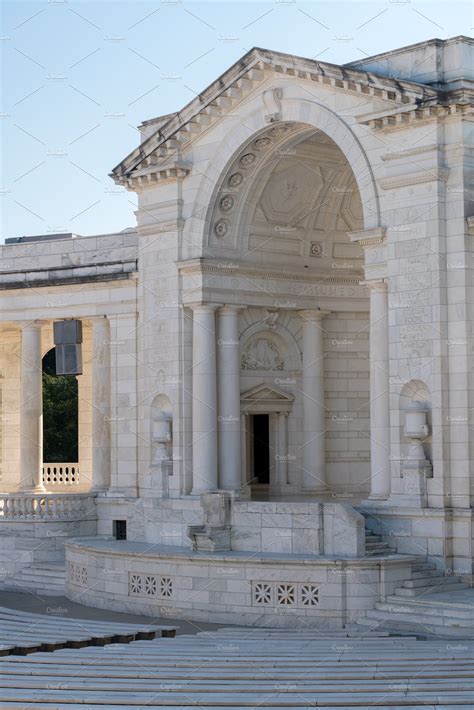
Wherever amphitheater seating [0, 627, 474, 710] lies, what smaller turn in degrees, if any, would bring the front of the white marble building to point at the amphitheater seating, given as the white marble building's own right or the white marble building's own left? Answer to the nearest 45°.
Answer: approximately 45° to the white marble building's own left

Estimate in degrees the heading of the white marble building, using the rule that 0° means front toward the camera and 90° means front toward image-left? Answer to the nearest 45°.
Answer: approximately 45°

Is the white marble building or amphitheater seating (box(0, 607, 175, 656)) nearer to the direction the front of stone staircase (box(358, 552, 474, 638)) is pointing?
the amphitheater seating

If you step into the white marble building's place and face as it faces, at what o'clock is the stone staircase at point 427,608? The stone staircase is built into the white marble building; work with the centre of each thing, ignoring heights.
The stone staircase is roughly at 10 o'clock from the white marble building.
